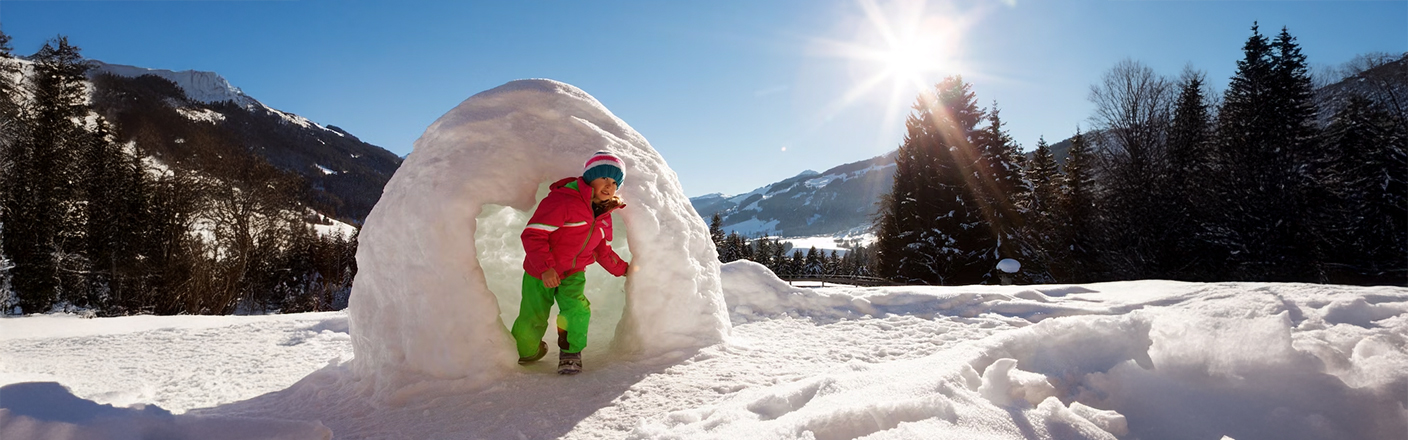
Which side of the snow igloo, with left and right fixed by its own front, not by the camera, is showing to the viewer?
front

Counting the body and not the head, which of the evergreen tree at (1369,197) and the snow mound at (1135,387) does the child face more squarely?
the snow mound

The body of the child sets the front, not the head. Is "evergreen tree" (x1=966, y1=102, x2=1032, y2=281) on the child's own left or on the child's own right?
on the child's own left

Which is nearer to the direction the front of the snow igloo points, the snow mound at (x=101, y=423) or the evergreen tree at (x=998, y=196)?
the snow mound

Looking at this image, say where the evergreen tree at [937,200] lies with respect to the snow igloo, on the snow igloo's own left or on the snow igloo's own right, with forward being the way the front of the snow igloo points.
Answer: on the snow igloo's own left

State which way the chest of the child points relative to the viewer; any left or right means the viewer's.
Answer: facing the viewer and to the right of the viewer

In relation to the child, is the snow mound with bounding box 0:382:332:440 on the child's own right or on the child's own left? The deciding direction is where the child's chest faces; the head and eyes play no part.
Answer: on the child's own right

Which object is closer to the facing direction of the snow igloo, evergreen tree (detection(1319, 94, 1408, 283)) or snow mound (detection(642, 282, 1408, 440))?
the snow mound

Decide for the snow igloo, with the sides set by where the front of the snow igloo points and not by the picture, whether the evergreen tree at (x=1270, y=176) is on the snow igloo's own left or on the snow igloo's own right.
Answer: on the snow igloo's own left

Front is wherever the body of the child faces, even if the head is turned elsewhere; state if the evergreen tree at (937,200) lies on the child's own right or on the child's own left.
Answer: on the child's own left

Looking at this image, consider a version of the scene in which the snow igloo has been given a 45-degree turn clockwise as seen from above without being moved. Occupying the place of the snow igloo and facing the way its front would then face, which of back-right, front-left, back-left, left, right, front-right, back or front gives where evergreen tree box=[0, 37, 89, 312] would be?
right

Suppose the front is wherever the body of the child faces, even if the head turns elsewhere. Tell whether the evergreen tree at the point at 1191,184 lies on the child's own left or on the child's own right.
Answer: on the child's own left

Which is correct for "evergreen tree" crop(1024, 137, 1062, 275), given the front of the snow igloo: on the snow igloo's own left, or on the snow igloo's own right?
on the snow igloo's own left
